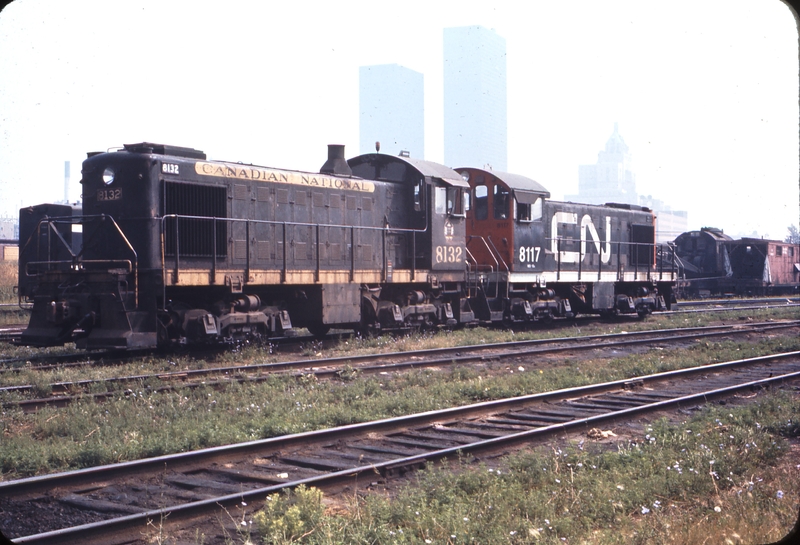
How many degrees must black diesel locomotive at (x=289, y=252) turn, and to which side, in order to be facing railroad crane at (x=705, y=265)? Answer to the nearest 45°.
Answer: approximately 180°

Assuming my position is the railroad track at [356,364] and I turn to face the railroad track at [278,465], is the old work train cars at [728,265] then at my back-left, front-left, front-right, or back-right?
back-left

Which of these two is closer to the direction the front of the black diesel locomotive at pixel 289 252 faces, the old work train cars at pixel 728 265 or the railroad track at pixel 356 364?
the railroad track

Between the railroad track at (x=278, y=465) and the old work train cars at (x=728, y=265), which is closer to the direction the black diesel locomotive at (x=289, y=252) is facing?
the railroad track

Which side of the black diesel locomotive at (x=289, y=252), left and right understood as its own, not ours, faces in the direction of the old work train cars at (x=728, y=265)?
back

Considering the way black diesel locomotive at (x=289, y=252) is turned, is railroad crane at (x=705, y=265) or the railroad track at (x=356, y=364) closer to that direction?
the railroad track
